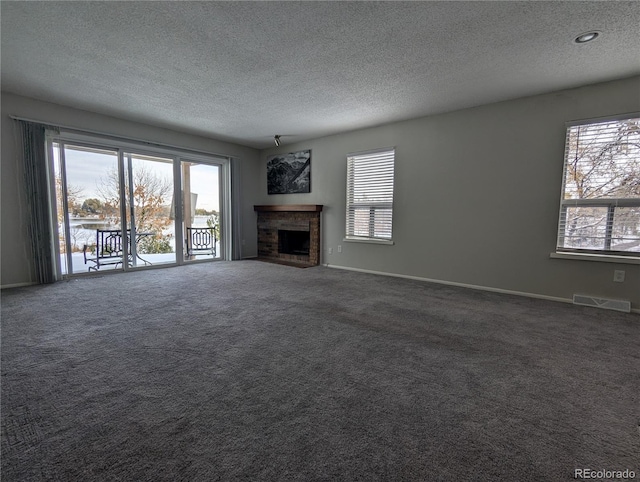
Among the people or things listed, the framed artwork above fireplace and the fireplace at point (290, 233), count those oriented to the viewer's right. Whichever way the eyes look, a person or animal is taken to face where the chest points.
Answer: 0

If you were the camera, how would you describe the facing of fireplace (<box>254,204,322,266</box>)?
facing the viewer and to the left of the viewer

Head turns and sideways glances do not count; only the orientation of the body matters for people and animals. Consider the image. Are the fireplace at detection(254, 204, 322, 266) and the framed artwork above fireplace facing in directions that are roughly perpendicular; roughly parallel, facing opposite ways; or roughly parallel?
roughly parallel

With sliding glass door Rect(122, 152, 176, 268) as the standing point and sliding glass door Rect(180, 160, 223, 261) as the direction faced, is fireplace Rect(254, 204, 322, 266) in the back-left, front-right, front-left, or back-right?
front-right

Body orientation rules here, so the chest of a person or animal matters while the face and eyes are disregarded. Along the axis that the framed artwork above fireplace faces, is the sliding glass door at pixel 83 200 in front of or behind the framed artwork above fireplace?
in front

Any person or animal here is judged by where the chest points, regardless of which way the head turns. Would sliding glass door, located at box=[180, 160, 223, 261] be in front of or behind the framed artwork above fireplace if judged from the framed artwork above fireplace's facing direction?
in front

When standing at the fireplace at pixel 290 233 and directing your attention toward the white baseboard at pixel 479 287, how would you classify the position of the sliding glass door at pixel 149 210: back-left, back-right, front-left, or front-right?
back-right
